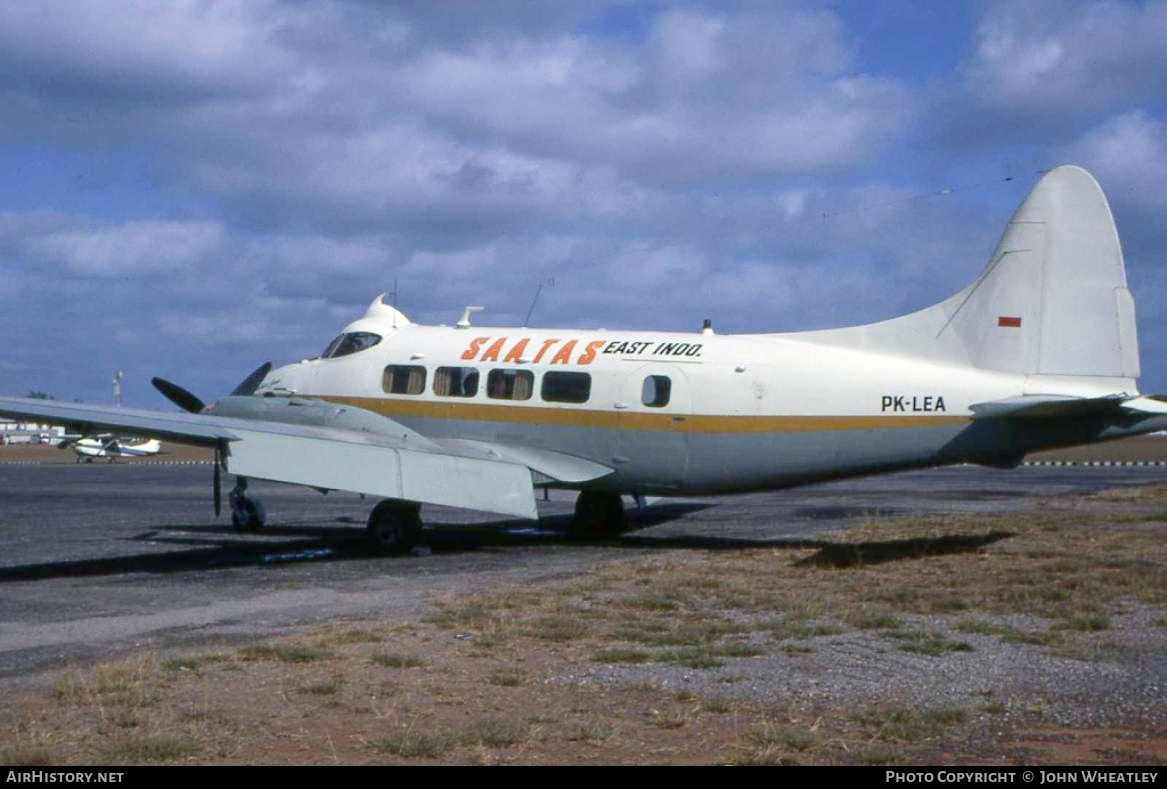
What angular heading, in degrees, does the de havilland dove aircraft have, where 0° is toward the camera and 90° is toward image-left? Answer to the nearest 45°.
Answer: approximately 135°
